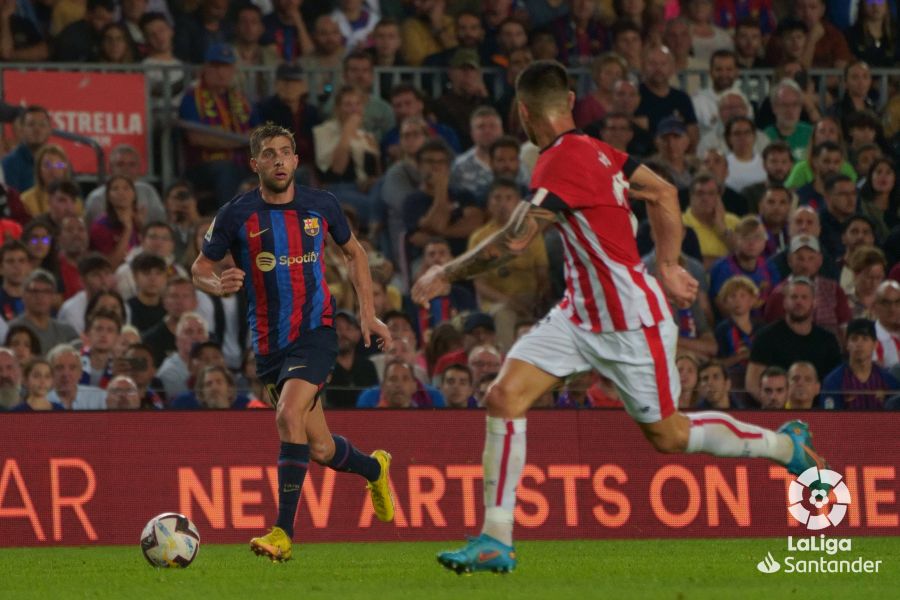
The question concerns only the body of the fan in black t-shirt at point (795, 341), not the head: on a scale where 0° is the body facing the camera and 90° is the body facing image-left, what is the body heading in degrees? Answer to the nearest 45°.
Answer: approximately 0°

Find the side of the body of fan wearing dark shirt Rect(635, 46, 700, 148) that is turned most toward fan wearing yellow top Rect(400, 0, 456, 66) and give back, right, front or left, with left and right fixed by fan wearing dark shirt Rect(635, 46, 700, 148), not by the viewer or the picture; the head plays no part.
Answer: right

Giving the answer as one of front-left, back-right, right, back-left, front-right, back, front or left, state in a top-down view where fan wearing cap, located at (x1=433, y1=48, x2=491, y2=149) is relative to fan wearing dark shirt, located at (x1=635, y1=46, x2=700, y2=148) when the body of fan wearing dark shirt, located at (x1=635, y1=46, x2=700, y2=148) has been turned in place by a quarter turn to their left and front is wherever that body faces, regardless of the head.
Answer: back

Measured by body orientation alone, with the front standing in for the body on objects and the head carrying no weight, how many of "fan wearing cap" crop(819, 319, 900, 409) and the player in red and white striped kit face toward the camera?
1

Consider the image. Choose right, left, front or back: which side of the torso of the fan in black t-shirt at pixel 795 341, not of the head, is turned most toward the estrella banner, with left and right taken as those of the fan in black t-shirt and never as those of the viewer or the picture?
right

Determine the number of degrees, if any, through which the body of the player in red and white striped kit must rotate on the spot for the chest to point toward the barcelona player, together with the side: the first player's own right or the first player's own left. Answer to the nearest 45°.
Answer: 0° — they already face them

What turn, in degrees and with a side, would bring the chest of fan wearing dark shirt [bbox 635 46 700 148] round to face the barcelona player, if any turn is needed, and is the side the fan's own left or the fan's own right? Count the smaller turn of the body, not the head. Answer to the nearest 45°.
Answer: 0° — they already face them

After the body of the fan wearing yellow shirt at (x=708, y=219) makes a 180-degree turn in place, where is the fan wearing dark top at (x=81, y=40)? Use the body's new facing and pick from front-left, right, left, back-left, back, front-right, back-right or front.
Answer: left
